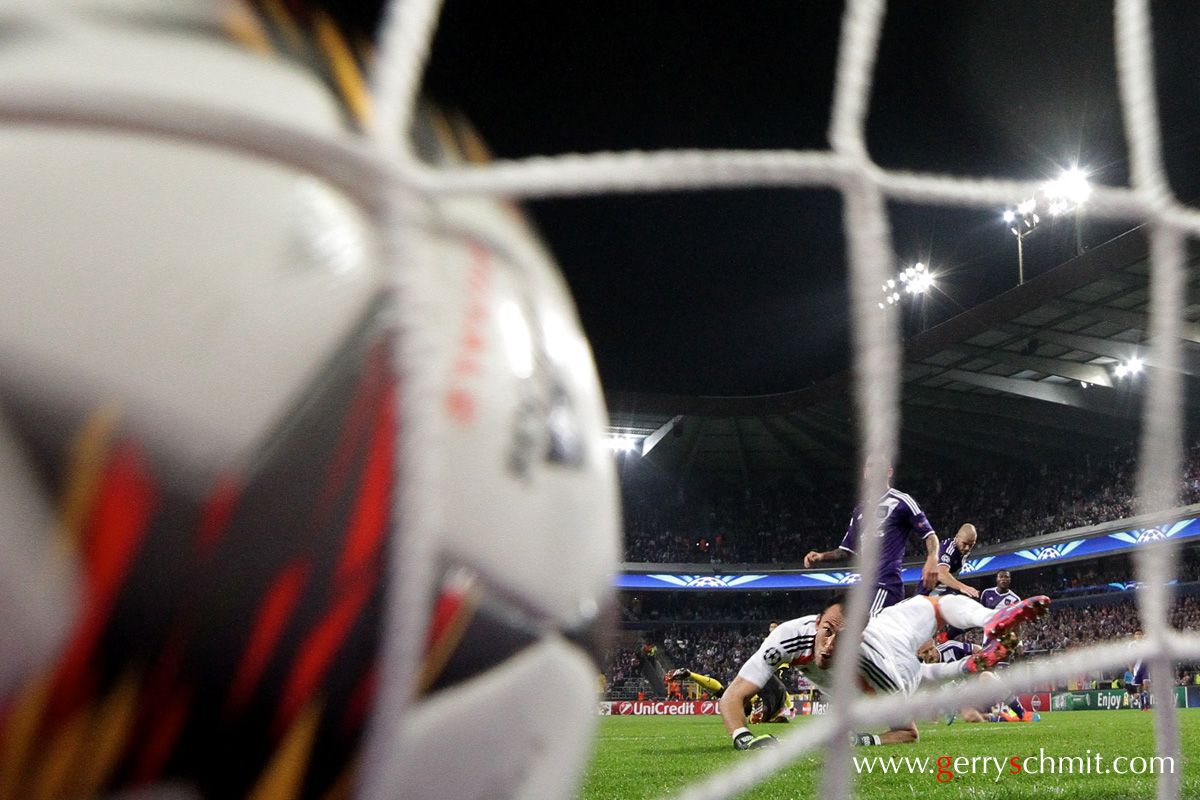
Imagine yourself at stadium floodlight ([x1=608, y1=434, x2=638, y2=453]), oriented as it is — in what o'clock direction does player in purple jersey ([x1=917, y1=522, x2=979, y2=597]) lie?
The player in purple jersey is roughly at 12 o'clock from the stadium floodlight.

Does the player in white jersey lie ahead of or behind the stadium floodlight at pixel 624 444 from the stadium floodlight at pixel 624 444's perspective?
ahead

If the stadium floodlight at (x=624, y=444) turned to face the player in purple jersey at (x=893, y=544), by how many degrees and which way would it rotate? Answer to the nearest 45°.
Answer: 0° — it already faces them

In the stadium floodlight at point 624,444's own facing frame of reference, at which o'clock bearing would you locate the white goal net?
The white goal net is roughly at 12 o'clock from the stadium floodlight.

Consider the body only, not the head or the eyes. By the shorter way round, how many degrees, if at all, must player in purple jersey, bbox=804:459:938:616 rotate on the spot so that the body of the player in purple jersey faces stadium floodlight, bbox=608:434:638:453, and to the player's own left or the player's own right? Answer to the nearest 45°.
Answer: approximately 135° to the player's own right

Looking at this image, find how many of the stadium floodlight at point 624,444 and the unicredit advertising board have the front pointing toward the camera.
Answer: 2

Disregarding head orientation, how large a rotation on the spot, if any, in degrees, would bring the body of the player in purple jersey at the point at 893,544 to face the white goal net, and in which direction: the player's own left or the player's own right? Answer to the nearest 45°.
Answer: approximately 45° to the player's own left

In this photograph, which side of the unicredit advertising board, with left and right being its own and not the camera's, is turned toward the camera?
front

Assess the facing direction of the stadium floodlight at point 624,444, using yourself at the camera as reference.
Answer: facing the viewer

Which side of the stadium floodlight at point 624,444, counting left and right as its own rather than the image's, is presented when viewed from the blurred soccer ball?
front

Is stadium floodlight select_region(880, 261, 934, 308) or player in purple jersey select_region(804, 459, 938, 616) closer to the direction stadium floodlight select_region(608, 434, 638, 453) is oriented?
the player in purple jersey

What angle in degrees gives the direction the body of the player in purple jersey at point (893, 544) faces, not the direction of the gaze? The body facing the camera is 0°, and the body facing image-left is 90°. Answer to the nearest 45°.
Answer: approximately 45°

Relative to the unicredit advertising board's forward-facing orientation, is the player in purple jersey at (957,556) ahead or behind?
ahead

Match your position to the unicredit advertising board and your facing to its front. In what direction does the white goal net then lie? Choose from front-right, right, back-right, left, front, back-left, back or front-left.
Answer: front

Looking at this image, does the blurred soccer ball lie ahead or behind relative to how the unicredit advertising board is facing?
ahead

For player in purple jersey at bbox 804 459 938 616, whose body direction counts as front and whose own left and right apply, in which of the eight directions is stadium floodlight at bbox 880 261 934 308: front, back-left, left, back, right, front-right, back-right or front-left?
back-right
